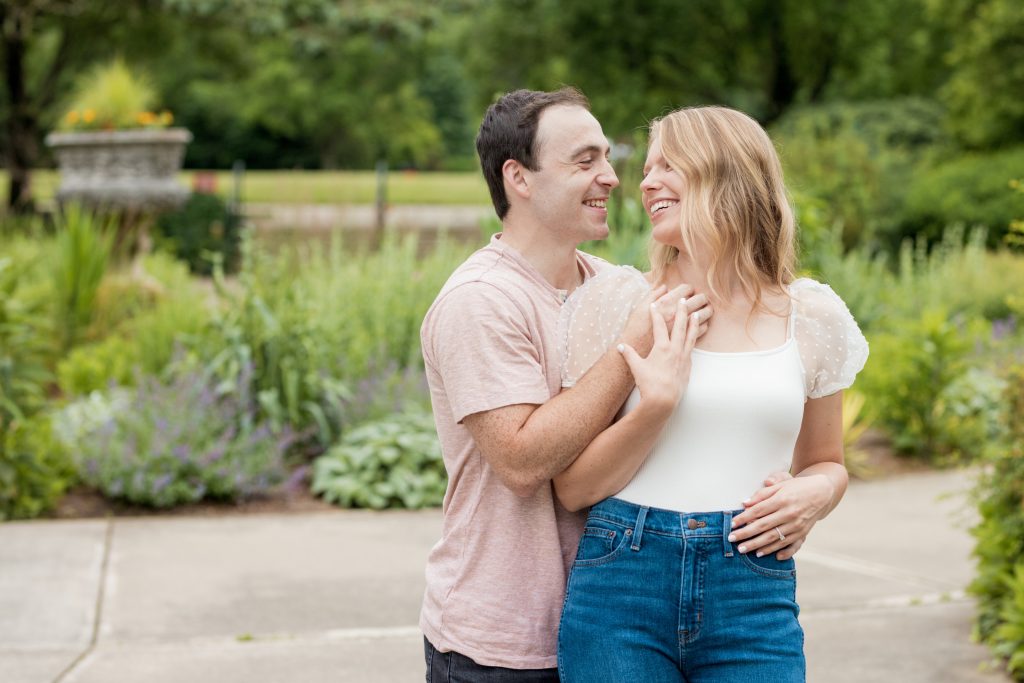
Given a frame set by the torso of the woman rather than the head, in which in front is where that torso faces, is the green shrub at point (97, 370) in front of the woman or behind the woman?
behind

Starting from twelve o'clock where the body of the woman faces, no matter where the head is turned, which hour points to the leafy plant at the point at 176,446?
The leafy plant is roughly at 5 o'clock from the woman.

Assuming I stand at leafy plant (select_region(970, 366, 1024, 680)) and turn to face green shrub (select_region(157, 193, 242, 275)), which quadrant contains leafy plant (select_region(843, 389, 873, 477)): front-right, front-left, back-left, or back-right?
front-right

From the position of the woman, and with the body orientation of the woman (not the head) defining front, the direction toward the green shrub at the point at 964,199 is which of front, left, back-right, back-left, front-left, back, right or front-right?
back

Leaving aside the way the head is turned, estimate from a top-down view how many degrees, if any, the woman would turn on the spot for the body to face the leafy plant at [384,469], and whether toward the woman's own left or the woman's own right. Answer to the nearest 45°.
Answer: approximately 180°

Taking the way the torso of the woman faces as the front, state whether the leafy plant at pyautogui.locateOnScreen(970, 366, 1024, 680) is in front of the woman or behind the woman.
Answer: behind

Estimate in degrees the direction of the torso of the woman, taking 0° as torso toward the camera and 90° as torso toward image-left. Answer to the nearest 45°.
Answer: approximately 0°

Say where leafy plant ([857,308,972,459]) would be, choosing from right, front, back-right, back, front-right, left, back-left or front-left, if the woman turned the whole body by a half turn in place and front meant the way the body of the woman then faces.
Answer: front

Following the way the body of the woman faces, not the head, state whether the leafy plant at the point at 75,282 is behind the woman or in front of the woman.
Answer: behind

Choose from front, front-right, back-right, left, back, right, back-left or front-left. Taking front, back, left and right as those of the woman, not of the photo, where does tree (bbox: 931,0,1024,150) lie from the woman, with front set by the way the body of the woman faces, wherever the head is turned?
back

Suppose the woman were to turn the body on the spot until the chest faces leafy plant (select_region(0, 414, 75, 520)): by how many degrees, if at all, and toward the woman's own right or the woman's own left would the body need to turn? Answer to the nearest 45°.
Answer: approximately 135° to the woman's own right

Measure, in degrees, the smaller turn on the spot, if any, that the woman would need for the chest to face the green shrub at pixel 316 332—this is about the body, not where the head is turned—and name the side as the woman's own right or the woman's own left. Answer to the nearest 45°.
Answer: approximately 135° to the woman's own right

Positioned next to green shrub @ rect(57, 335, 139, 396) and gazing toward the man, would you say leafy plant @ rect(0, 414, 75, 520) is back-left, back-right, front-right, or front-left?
front-right

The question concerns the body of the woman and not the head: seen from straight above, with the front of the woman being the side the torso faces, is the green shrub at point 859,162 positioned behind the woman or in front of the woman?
behind
